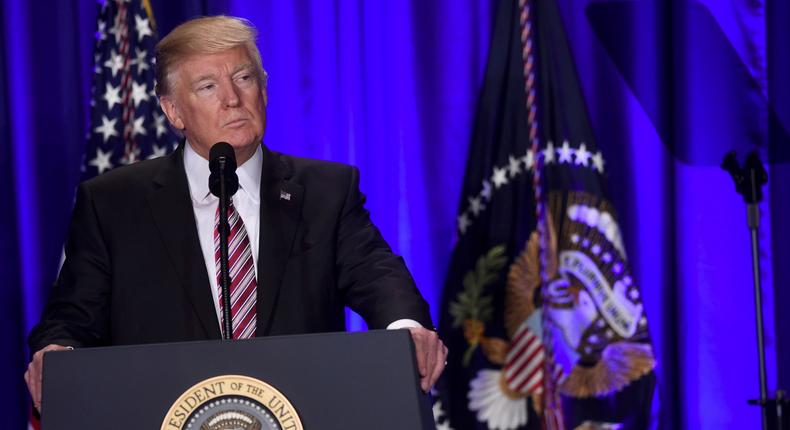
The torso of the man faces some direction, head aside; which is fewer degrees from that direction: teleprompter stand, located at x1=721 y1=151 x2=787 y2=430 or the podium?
the podium

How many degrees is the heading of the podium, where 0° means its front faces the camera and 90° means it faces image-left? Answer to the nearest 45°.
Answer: approximately 0°

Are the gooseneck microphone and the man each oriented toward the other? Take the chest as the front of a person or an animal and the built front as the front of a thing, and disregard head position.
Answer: yes

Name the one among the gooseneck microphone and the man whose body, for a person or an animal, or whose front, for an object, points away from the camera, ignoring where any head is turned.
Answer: the gooseneck microphone

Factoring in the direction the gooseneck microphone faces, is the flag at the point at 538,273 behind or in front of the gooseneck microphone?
in front

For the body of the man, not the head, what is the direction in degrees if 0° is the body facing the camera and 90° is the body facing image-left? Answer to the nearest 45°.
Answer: approximately 0°

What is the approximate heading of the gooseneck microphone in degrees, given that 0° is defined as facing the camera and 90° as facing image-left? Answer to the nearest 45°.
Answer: approximately 180°

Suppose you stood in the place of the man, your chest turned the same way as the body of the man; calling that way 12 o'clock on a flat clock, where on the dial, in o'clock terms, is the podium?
The podium is roughly at 12 o'clock from the man.

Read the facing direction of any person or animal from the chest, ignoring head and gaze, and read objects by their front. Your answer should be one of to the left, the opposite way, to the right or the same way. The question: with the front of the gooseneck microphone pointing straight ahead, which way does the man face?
the opposite way

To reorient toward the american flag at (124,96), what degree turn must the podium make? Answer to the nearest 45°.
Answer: approximately 180°
